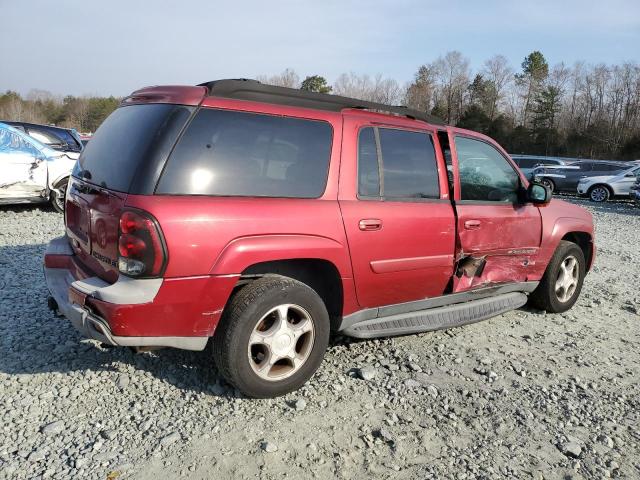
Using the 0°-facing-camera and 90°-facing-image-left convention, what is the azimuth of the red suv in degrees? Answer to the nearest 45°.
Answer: approximately 225°

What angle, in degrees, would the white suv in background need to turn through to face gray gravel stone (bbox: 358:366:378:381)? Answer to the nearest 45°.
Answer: approximately 90° to its left

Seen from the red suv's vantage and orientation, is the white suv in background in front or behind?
in front

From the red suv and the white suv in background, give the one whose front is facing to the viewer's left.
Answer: the white suv in background

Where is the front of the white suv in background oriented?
to the viewer's left

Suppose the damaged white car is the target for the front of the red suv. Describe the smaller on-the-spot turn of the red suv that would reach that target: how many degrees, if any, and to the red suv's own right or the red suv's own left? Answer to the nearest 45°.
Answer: approximately 90° to the red suv's own left

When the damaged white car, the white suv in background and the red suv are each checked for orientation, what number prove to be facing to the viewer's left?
1

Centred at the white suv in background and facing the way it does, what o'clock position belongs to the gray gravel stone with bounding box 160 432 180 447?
The gray gravel stone is roughly at 9 o'clock from the white suv in background.
